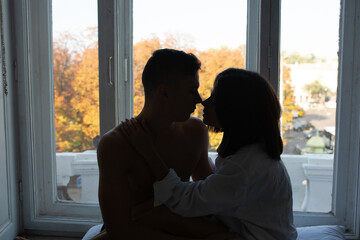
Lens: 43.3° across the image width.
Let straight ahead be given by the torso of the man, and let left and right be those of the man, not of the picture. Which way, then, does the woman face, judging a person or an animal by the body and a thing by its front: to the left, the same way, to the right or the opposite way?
the opposite way

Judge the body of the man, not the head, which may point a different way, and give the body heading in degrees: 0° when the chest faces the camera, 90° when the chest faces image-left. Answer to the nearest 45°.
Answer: approximately 315°

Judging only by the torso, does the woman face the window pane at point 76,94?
yes

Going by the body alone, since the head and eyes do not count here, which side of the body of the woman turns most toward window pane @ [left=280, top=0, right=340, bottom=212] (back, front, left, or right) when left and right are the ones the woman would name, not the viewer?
right

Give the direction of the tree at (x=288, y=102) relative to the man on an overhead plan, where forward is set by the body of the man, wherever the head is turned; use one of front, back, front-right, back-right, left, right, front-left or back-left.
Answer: left

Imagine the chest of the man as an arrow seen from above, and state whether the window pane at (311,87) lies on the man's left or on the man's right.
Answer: on the man's left

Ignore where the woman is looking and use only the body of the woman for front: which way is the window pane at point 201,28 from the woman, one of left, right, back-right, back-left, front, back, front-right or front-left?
front-right

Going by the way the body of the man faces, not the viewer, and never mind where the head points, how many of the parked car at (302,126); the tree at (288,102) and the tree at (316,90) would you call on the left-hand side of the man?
3

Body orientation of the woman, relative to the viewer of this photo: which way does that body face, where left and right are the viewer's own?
facing away from the viewer and to the left of the viewer

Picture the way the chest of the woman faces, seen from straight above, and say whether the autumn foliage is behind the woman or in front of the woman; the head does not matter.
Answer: in front

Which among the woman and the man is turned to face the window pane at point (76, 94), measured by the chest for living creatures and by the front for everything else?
the woman

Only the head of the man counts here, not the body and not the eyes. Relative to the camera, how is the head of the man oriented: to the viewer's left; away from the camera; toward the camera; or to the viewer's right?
to the viewer's right
